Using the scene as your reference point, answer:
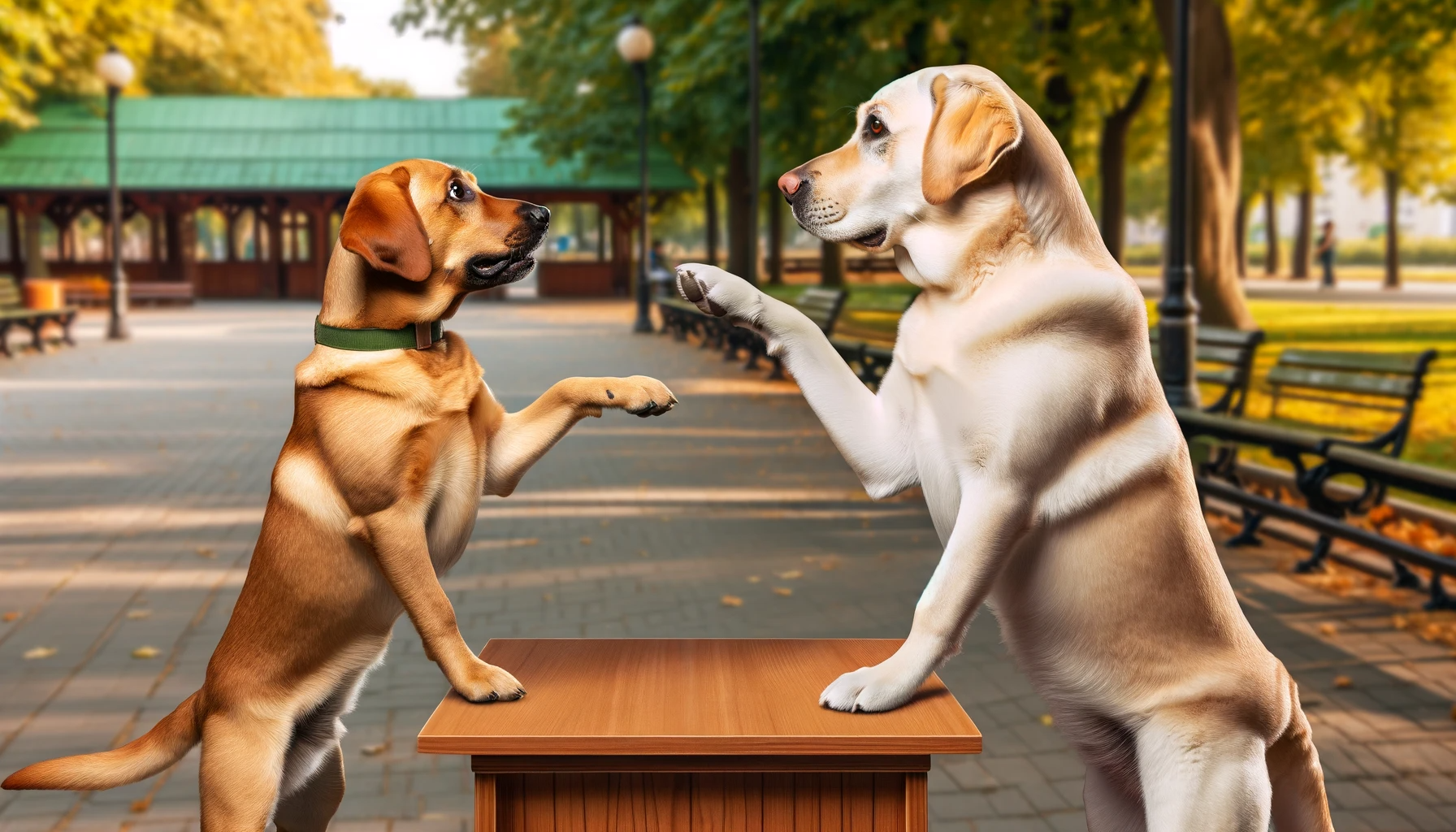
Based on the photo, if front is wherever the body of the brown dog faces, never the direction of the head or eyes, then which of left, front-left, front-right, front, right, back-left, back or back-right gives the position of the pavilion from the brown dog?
left

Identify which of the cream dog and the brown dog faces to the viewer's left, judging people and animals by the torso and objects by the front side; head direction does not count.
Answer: the cream dog

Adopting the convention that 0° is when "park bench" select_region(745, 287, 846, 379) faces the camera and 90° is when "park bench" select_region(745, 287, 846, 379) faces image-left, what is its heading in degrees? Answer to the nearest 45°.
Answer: approximately 45°

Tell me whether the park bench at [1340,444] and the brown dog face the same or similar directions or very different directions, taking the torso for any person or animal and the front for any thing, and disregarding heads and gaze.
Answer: very different directions

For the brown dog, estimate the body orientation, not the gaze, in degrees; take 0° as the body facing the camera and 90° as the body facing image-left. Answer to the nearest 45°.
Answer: approximately 270°

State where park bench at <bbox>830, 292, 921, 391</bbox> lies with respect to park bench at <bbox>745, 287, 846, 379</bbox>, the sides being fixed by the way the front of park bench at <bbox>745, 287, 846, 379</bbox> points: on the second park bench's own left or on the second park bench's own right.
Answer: on the second park bench's own left

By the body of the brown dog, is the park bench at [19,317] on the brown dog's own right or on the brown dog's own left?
on the brown dog's own left

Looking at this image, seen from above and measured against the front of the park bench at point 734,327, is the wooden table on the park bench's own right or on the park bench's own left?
on the park bench's own left

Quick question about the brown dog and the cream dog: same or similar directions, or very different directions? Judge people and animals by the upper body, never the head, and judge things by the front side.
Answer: very different directions

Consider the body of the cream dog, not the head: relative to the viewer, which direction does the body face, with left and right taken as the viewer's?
facing to the left of the viewer
